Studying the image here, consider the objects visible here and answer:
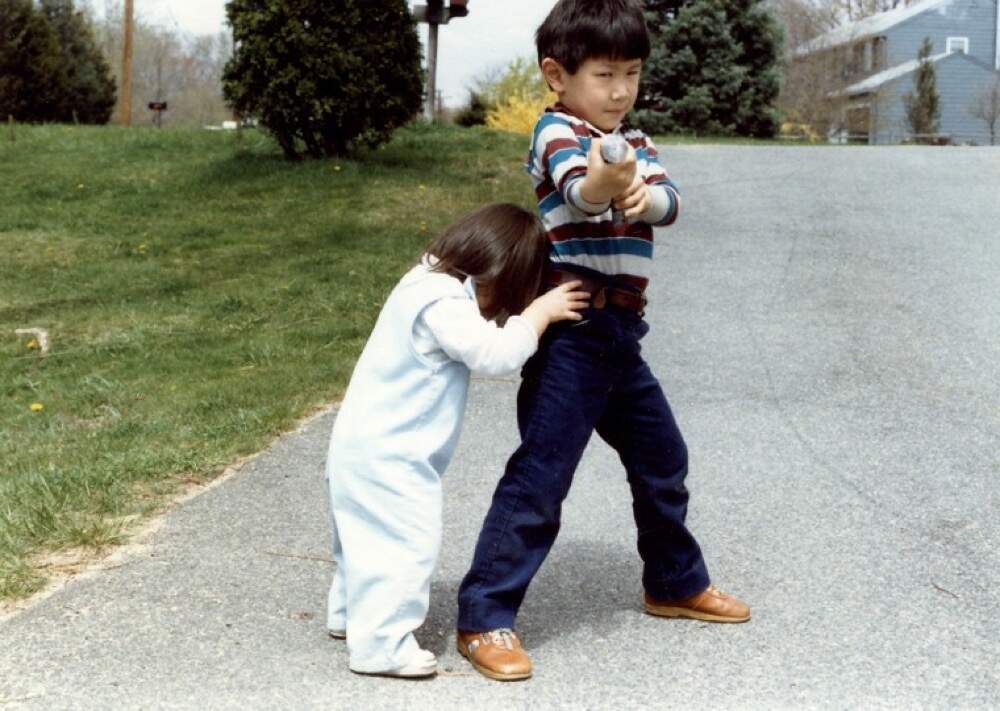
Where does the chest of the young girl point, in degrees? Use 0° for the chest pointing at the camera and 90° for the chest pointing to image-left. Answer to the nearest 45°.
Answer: approximately 270°

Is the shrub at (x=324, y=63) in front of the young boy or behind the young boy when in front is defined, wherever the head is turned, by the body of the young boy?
behind

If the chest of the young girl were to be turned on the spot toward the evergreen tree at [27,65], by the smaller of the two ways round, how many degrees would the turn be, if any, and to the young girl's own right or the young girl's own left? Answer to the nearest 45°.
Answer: approximately 90° to the young girl's own left

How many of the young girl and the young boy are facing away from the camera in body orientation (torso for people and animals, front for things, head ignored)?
0

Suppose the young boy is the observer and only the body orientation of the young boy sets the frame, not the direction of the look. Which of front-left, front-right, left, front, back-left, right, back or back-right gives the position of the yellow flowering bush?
back-left

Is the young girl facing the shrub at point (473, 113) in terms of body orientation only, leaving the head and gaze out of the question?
no

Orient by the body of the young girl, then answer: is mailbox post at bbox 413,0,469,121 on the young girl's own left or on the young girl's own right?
on the young girl's own left

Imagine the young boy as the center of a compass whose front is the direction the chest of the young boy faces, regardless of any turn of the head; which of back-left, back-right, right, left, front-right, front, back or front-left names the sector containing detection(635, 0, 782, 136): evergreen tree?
back-left

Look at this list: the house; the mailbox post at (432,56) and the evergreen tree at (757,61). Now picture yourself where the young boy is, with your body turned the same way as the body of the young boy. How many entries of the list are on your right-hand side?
0

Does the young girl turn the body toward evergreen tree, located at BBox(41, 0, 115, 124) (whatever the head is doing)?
no

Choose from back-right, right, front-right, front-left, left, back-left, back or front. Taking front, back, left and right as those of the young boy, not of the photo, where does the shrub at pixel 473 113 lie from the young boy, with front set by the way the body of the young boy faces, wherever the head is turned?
back-left

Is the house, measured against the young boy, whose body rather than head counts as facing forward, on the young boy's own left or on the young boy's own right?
on the young boy's own left

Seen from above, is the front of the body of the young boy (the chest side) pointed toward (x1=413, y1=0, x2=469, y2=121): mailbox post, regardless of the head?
no
